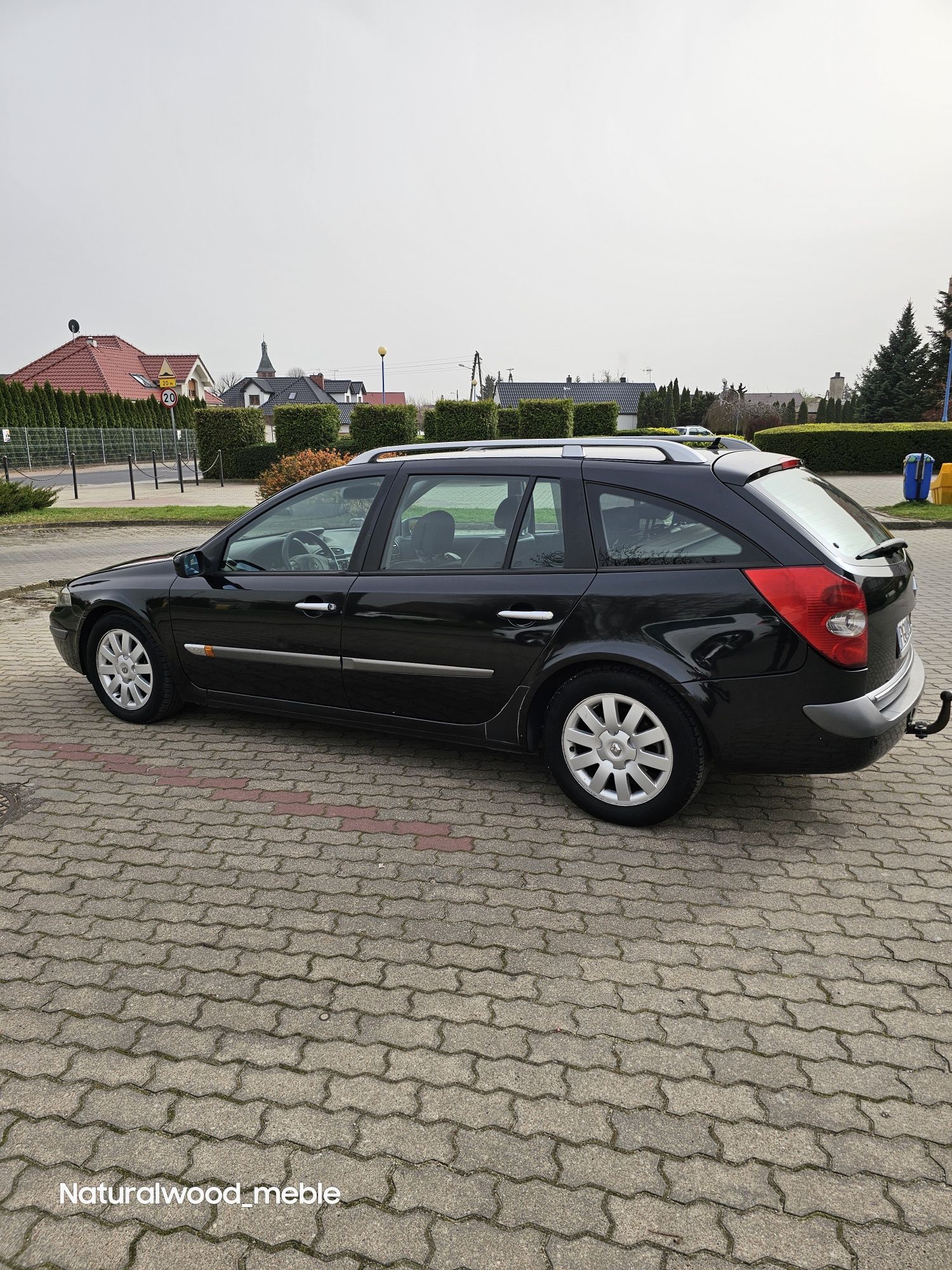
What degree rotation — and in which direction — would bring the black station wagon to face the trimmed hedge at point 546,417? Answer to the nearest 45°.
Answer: approximately 45° to its right

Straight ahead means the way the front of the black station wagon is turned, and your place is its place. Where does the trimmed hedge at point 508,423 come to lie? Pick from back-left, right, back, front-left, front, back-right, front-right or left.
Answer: front-right

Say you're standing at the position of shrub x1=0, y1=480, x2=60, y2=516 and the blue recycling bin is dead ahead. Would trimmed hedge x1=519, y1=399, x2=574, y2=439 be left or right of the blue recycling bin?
left

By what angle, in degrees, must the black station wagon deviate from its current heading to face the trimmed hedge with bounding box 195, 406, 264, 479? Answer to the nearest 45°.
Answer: approximately 45° to its right

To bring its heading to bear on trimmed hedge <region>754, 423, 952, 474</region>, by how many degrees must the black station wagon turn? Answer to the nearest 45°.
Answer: approximately 90° to its right

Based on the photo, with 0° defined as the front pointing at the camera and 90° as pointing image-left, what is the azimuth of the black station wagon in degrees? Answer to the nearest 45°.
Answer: approximately 135°

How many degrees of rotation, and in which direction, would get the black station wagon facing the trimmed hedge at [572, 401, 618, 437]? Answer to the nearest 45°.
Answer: approximately 45° to its right

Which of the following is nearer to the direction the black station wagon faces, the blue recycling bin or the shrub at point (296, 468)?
the shrub
